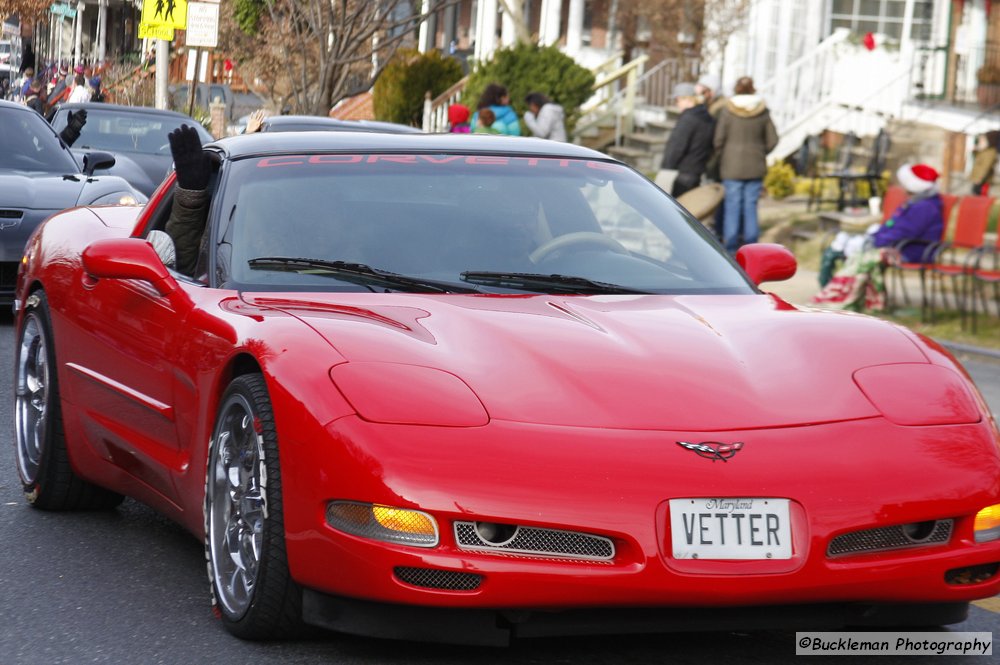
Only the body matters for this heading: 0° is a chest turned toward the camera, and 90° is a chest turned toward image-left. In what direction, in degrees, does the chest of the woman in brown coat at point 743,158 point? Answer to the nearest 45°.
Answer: approximately 180°

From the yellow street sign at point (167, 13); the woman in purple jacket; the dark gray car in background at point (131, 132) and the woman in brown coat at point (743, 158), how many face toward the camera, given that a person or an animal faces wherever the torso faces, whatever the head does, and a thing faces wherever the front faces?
2

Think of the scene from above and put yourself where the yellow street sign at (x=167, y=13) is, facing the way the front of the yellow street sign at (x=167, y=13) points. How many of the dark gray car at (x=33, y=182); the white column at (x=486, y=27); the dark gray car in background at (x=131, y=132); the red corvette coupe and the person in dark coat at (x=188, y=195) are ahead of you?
4

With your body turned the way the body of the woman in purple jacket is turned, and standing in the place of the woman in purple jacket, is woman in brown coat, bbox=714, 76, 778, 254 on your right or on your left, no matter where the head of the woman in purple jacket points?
on your right

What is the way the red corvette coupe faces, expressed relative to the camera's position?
facing the viewer and to the right of the viewer

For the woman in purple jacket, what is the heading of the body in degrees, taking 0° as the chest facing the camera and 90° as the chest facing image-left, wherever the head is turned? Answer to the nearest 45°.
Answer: approximately 90°

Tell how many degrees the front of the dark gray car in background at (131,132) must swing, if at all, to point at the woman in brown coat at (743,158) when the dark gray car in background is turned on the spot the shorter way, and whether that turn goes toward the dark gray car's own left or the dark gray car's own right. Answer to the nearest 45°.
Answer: approximately 90° to the dark gray car's own left

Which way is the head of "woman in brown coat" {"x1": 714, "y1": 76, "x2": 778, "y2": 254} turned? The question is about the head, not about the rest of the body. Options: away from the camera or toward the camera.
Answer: away from the camera

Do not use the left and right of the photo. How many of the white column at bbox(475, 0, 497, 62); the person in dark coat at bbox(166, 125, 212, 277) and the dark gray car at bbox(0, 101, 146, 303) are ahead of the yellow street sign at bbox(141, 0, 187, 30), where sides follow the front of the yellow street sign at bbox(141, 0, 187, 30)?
2

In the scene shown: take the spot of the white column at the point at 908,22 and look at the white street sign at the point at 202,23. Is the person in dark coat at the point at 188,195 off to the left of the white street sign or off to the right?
left

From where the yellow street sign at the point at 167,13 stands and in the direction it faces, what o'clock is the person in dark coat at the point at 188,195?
The person in dark coat is roughly at 12 o'clock from the yellow street sign.

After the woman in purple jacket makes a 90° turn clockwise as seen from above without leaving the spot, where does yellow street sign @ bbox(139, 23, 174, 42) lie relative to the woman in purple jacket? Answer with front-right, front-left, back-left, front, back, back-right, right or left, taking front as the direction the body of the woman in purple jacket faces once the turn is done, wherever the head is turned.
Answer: front-left

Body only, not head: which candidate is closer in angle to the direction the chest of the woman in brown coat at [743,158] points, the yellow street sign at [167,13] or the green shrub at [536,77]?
the green shrub

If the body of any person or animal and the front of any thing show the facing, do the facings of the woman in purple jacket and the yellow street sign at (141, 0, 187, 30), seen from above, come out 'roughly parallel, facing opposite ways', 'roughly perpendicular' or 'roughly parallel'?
roughly perpendicular

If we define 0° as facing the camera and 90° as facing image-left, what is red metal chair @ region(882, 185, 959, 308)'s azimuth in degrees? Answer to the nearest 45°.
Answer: approximately 90°
